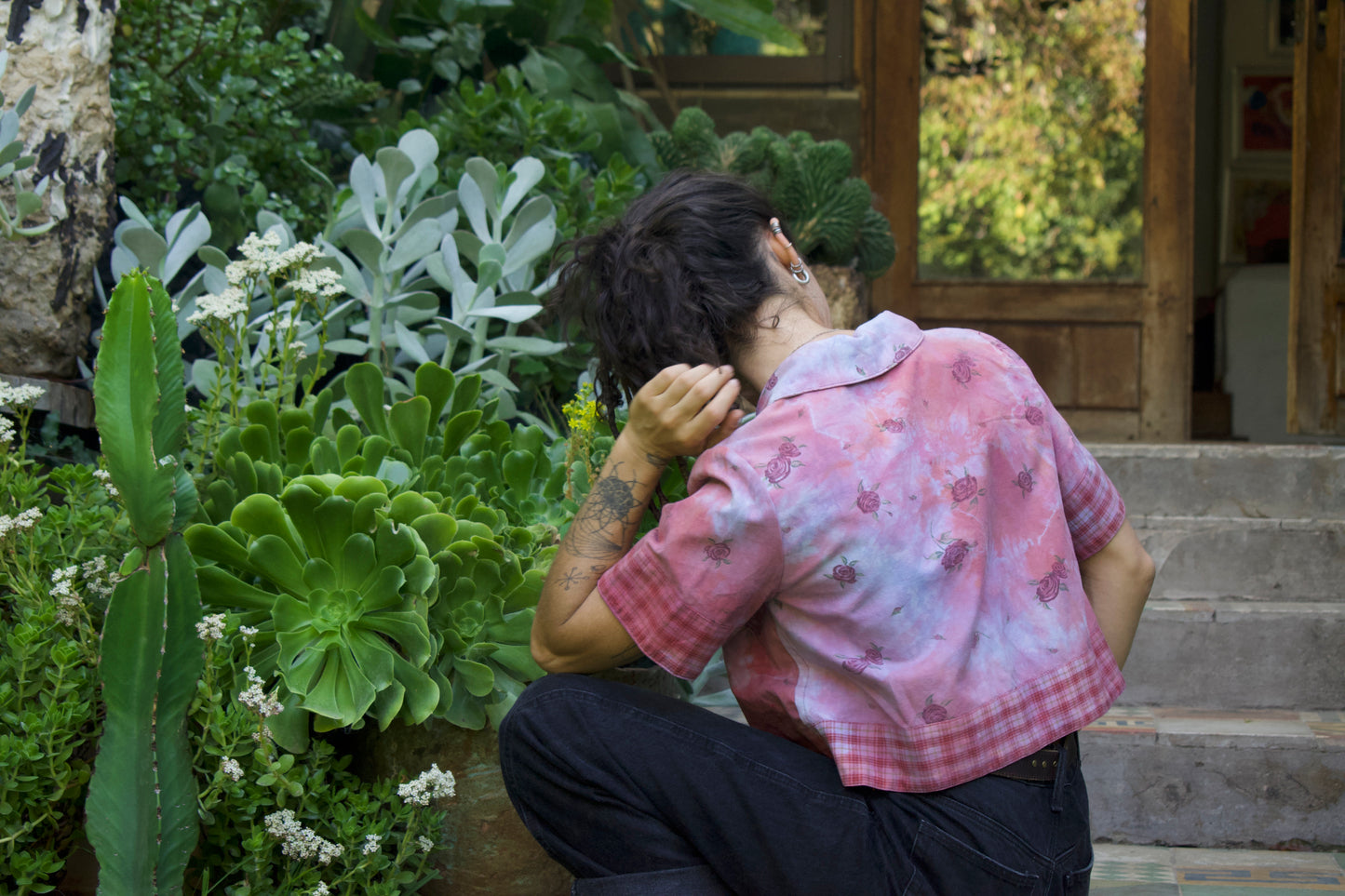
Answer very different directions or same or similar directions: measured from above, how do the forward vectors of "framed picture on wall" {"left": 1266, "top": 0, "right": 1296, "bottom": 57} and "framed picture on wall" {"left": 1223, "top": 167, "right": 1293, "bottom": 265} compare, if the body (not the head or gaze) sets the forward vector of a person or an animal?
same or similar directions

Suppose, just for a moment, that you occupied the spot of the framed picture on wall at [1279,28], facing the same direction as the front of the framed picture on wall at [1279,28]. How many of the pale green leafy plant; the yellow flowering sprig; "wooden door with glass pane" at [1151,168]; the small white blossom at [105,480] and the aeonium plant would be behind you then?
0

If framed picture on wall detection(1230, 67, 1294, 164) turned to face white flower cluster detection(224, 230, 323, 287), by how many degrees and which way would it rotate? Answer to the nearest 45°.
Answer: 0° — it already faces it

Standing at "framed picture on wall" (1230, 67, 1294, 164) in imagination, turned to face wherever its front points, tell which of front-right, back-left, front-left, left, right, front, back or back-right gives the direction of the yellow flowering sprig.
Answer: front

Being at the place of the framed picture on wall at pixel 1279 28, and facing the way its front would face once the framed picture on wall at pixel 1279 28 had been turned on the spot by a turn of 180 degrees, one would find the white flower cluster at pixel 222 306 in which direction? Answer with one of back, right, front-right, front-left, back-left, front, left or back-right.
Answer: back

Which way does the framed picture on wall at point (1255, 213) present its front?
toward the camera

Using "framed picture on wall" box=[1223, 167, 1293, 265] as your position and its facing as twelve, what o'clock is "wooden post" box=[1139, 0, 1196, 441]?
The wooden post is roughly at 12 o'clock from the framed picture on wall.

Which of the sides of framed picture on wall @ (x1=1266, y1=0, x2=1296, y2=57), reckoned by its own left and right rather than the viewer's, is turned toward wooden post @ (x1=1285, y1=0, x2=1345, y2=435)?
front

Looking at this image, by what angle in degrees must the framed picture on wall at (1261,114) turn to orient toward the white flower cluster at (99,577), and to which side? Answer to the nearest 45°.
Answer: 0° — it already faces it

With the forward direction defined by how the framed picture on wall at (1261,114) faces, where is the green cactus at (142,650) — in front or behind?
in front

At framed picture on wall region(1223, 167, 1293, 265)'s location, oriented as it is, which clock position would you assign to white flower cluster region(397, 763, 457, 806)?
The white flower cluster is roughly at 12 o'clock from the framed picture on wall.

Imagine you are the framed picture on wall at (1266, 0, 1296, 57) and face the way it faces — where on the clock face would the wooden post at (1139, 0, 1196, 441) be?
The wooden post is roughly at 12 o'clock from the framed picture on wall.

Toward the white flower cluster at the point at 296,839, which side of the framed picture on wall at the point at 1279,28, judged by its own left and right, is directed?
front

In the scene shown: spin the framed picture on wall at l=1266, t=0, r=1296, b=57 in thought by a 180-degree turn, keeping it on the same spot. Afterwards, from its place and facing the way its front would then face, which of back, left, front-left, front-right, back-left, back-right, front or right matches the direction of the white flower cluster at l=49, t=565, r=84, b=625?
back

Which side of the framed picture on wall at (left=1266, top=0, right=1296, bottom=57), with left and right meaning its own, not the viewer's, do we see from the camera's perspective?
front

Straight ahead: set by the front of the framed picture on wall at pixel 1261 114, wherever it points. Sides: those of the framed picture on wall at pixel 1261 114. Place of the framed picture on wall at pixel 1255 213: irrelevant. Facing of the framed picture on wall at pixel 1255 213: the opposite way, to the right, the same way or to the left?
the same way

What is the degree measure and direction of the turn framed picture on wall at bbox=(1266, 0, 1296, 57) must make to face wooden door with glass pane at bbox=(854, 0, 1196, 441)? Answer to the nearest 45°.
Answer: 0° — it already faces it

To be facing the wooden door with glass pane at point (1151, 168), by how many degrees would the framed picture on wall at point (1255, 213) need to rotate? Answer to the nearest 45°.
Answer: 0° — it already faces it

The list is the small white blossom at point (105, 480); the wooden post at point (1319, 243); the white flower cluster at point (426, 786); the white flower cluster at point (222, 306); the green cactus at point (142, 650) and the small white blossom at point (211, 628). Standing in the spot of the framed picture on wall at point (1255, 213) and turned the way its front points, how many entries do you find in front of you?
6
